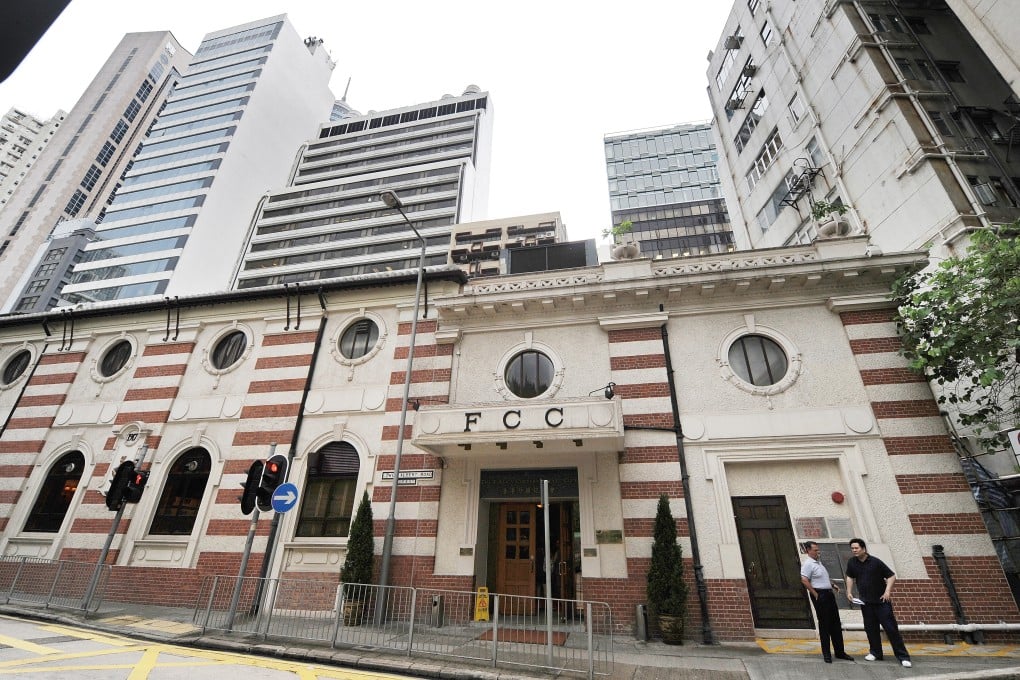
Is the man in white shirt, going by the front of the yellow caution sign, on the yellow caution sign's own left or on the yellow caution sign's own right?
on the yellow caution sign's own left

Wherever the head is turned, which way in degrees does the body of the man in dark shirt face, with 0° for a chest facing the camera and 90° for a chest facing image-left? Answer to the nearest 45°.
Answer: approximately 45°

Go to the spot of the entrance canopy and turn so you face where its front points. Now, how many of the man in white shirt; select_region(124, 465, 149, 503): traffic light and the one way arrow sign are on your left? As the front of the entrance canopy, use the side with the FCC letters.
1

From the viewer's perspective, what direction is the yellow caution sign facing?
toward the camera

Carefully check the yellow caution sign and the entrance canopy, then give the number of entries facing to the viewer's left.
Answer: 0

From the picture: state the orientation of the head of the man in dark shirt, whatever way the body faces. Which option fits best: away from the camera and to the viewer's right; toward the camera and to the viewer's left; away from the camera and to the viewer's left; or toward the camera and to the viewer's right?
toward the camera and to the viewer's left

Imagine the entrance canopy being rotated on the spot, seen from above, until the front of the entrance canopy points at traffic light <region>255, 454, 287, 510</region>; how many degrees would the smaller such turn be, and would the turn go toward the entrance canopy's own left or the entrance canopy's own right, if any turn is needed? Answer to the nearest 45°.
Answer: approximately 90° to the entrance canopy's own right

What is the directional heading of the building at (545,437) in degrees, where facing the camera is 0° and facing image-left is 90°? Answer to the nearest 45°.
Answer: approximately 0°

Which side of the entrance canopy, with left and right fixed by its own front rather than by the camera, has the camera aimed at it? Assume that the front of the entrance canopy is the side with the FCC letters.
front

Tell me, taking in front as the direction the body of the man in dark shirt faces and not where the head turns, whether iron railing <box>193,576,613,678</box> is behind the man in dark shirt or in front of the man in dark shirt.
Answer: in front

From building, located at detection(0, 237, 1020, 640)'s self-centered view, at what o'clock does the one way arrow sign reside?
The one way arrow sign is roughly at 2 o'clock from the building.
